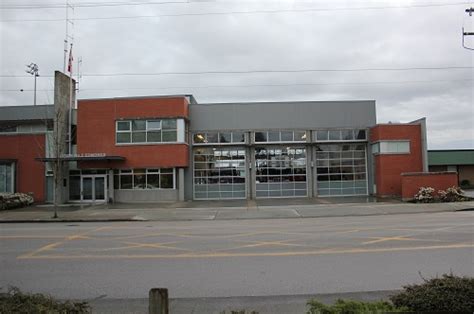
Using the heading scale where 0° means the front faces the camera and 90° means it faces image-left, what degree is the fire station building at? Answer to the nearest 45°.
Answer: approximately 0°

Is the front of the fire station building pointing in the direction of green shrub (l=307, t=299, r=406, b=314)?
yes

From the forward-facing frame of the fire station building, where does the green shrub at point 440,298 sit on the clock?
The green shrub is roughly at 12 o'clock from the fire station building.

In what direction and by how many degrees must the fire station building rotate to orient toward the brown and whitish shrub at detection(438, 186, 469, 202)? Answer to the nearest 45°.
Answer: approximately 45° to its left
